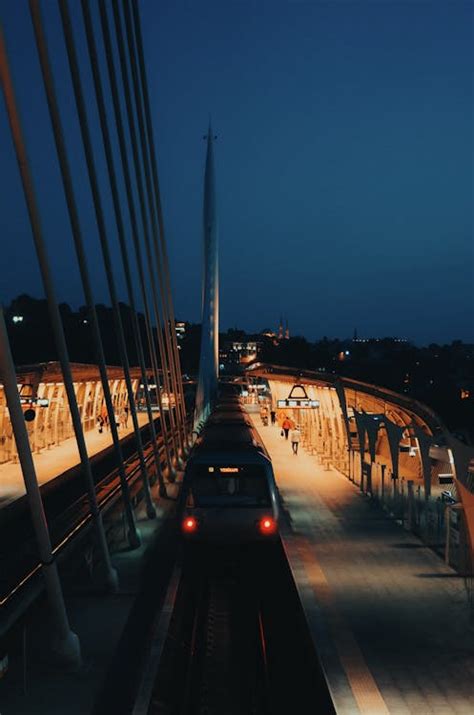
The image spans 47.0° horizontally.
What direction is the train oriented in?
away from the camera
